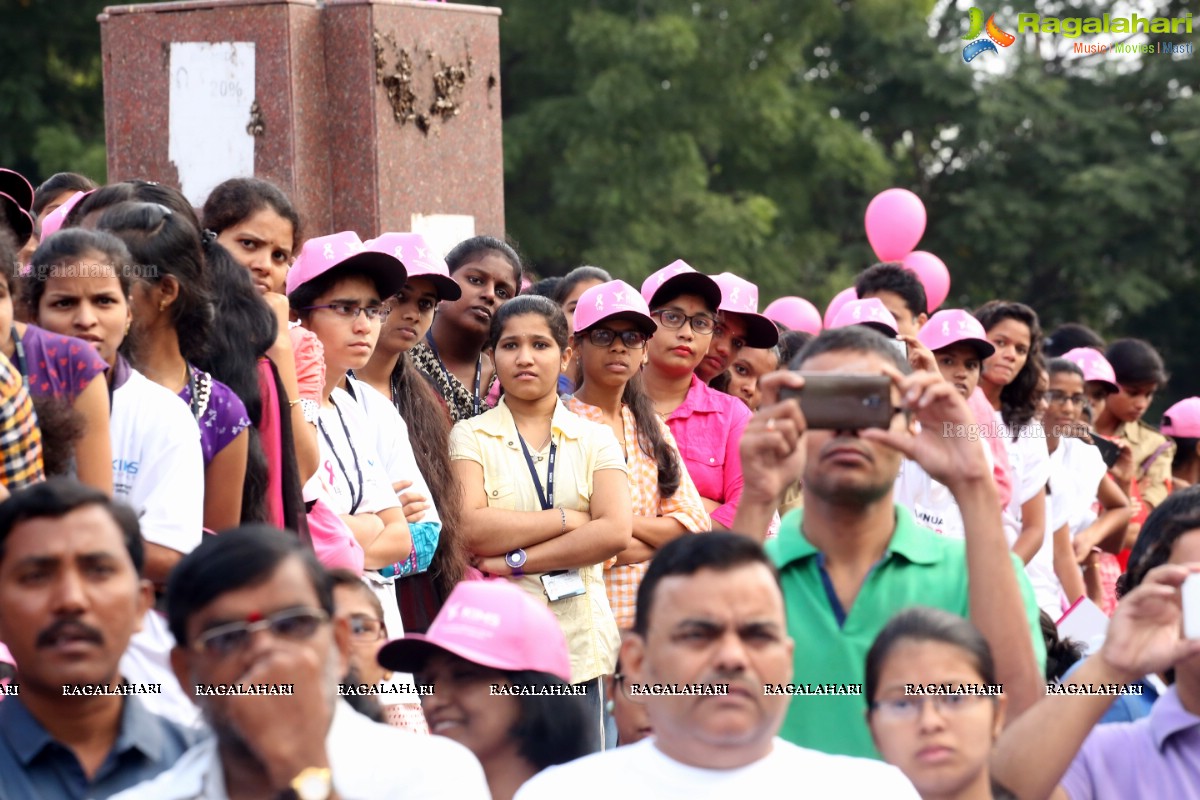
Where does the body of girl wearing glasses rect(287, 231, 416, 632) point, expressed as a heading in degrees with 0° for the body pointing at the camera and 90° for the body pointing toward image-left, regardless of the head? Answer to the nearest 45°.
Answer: approximately 315°

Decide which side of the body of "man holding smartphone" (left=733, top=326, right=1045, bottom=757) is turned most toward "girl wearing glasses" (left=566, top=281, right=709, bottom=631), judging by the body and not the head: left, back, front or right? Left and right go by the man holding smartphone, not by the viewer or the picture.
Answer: back

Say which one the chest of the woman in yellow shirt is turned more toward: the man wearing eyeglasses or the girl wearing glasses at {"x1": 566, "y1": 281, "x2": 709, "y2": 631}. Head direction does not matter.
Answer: the man wearing eyeglasses

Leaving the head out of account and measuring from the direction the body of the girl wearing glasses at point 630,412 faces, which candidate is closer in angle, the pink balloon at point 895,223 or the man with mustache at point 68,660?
the man with mustache

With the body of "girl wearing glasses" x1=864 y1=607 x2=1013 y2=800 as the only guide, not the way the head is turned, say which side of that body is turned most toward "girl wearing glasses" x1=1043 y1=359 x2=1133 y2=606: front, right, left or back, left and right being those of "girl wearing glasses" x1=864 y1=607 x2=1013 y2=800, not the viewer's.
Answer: back

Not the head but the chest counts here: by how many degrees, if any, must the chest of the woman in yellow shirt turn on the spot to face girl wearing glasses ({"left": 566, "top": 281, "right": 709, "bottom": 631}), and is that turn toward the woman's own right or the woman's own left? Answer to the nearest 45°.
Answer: approximately 135° to the woman's own left

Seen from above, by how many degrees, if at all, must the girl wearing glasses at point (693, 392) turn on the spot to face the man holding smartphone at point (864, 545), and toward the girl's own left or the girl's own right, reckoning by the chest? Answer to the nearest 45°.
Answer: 0° — they already face them

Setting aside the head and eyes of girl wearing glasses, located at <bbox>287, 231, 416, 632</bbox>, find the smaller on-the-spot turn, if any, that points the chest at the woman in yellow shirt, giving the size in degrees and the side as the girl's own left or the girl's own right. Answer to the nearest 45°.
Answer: approximately 45° to the girl's own left

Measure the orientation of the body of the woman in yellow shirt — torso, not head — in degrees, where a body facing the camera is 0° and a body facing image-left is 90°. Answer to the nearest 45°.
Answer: approximately 0°

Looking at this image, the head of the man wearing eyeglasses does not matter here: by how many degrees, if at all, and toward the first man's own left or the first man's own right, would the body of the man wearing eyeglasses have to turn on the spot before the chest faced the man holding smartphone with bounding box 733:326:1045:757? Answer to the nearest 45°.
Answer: approximately 90° to the first man's own left

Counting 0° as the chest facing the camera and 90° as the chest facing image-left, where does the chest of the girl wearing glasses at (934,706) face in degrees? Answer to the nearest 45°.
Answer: approximately 0°
